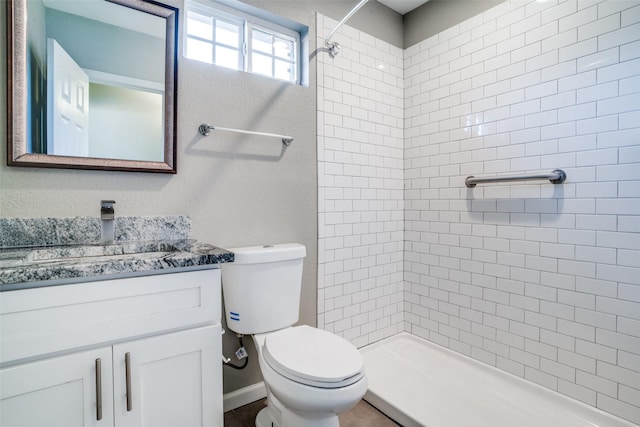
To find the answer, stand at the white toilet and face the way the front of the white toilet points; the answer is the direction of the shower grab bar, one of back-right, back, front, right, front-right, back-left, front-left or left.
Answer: front-left

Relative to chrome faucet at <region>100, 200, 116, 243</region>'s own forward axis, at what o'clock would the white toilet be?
The white toilet is roughly at 10 o'clock from the chrome faucet.

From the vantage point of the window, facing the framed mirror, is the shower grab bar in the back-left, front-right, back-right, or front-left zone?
back-left

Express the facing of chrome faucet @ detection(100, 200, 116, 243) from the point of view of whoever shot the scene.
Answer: facing the viewer

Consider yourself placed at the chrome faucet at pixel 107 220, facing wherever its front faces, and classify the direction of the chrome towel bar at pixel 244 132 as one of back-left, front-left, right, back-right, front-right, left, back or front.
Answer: left

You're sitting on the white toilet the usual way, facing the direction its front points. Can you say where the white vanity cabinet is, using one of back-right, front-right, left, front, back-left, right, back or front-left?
right

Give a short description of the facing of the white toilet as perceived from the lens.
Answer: facing the viewer and to the right of the viewer

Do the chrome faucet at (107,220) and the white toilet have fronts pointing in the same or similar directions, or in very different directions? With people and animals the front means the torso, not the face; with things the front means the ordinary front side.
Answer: same or similar directions

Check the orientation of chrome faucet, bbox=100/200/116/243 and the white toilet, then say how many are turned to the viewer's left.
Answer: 0
